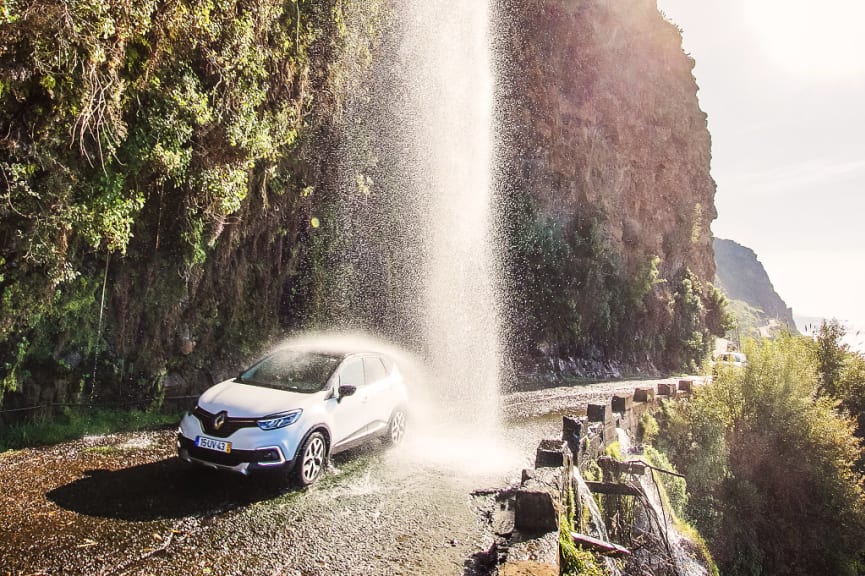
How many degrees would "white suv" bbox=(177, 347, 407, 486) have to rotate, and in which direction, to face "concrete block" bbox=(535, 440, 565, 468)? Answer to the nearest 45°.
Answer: approximately 135° to its left

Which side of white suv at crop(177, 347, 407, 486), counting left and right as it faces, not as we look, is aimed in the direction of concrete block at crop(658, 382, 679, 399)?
back

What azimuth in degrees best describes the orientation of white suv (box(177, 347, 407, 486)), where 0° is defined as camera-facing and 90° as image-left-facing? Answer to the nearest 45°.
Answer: approximately 45°

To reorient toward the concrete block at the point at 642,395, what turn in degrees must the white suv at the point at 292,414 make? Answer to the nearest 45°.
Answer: approximately 180°

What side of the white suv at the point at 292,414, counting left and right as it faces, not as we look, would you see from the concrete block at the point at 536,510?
left

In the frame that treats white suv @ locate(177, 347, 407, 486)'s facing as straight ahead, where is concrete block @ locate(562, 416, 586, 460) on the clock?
The concrete block is roughly at 7 o'clock from the white suv.
